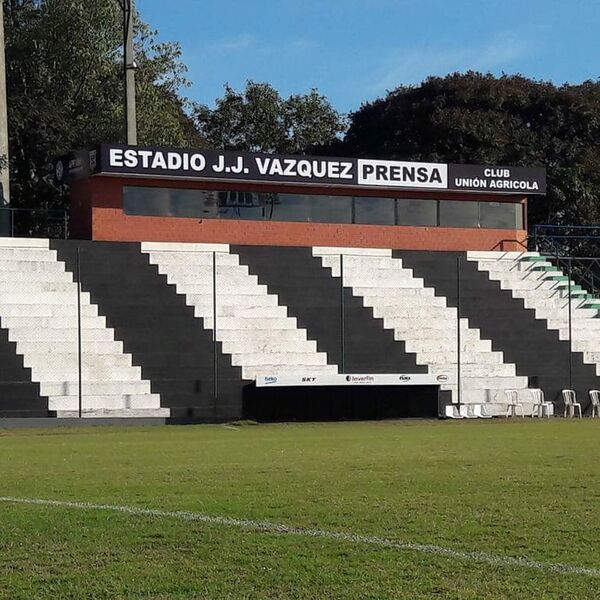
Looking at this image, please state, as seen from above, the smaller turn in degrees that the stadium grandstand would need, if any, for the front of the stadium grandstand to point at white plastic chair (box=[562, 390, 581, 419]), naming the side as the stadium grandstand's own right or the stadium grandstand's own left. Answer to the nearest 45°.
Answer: approximately 90° to the stadium grandstand's own left

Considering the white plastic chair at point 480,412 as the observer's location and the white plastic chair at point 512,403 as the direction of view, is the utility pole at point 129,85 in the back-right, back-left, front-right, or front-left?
back-left

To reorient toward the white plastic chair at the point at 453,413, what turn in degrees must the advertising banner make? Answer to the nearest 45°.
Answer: approximately 135° to its left

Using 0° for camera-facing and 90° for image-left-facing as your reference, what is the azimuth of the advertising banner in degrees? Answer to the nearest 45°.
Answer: approximately 0°

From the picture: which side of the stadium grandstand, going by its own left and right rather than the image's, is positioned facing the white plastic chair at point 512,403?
left

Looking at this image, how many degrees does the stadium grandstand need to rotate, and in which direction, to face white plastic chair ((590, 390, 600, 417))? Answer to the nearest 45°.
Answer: approximately 90° to its left

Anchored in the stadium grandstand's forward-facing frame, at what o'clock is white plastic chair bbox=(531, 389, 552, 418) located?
The white plastic chair is roughly at 9 o'clock from the stadium grandstand.
